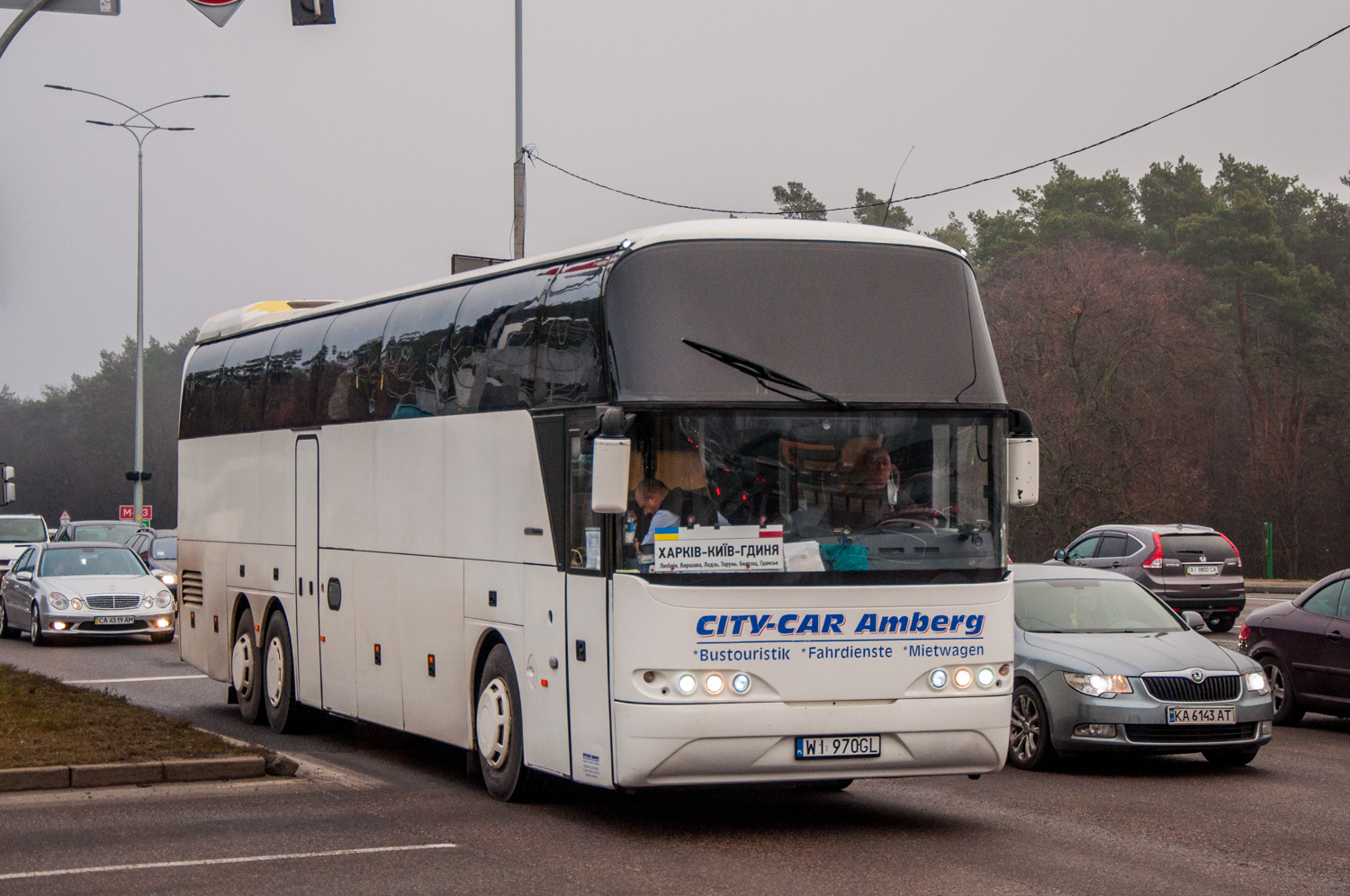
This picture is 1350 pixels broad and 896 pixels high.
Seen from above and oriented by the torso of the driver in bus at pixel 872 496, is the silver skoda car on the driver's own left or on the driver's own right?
on the driver's own left

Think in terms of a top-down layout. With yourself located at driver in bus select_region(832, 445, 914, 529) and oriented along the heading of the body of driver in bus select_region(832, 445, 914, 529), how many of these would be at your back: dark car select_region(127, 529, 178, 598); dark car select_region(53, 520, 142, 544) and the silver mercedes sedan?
3

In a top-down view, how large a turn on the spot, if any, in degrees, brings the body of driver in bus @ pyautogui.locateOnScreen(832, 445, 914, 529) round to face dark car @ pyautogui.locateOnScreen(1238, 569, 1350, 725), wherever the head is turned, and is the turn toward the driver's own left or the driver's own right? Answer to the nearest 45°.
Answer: approximately 90° to the driver's own left

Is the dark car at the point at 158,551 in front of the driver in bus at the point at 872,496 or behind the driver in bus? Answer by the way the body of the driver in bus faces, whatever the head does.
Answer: behind

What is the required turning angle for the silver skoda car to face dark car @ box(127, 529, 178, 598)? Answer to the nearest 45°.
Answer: approximately 180°

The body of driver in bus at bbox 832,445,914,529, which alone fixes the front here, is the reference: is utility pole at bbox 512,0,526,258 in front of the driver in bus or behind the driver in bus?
behind

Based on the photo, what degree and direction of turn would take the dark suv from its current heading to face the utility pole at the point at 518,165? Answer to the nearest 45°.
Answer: approximately 45° to its left

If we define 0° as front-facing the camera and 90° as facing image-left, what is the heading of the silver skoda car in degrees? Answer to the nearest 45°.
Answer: approximately 315°
